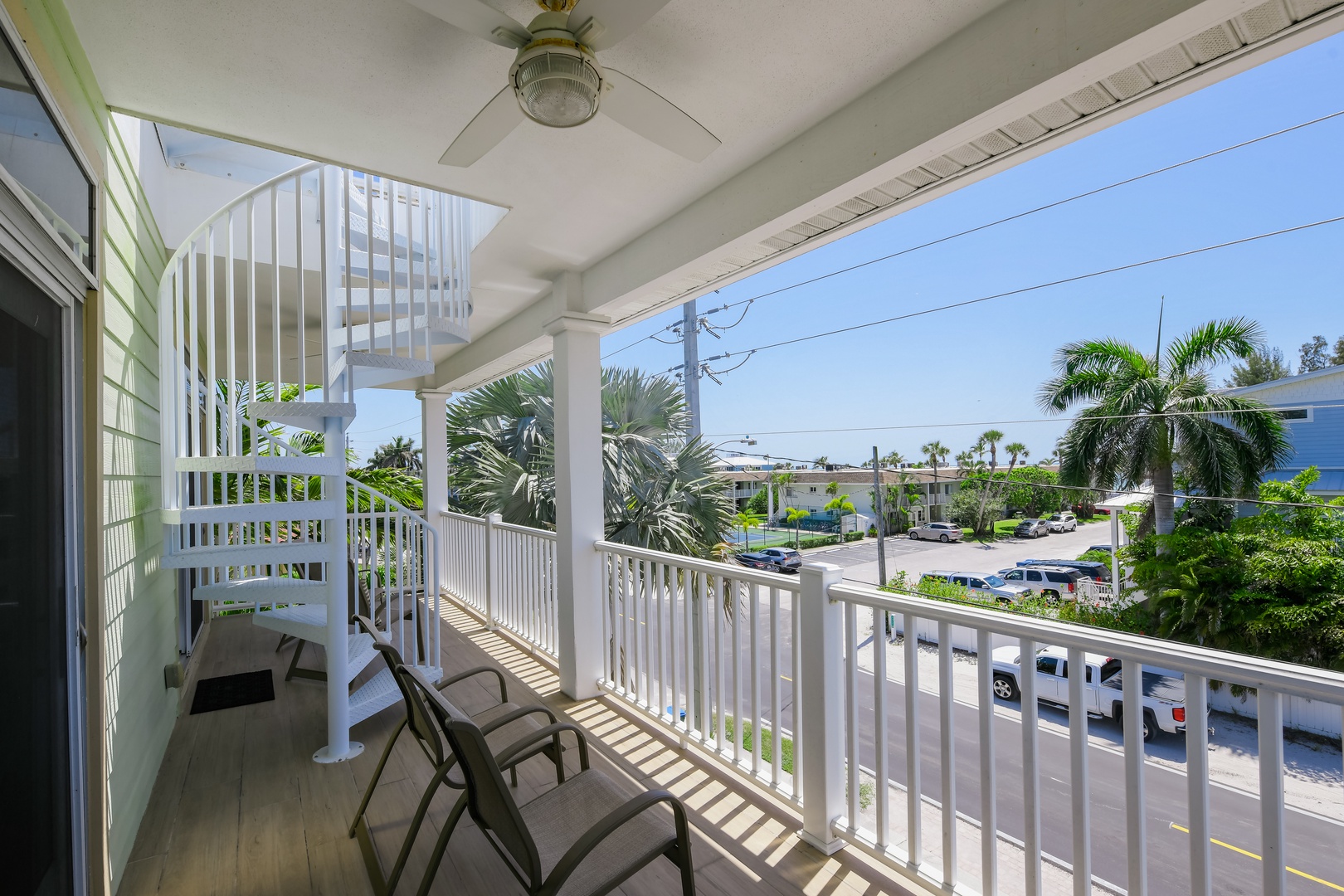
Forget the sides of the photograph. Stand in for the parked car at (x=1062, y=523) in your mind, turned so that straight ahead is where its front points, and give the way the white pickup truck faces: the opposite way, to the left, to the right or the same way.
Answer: to the right

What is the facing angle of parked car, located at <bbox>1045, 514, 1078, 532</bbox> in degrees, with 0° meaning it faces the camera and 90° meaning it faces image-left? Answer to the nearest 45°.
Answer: approximately 45°

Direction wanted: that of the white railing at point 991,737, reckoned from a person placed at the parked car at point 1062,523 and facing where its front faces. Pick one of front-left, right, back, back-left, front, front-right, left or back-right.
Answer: front-left

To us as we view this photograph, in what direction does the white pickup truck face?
facing away from the viewer and to the left of the viewer

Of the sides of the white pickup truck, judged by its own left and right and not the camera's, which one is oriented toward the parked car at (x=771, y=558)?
front

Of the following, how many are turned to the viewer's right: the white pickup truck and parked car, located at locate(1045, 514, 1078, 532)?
0

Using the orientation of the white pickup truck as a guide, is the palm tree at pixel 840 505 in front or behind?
in front

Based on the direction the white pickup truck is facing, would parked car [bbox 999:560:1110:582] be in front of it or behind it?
in front

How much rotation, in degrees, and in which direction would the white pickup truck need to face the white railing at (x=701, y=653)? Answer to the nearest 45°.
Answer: approximately 45° to its left

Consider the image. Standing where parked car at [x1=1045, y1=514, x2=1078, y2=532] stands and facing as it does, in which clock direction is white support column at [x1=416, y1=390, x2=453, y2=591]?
The white support column is roughly at 12 o'clock from the parked car.

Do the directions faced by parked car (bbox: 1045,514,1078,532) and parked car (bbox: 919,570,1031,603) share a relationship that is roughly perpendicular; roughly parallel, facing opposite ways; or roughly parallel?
roughly perpendicular

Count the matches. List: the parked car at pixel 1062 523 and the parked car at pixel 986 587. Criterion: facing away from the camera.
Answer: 0

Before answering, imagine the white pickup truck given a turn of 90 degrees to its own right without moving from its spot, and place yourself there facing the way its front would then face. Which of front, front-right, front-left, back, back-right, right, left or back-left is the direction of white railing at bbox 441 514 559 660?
back-left

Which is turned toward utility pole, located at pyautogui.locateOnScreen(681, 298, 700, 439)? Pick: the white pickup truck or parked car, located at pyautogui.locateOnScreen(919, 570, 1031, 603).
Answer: the white pickup truck
